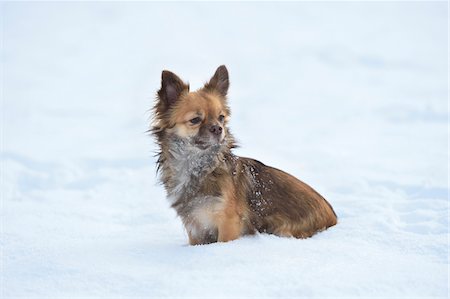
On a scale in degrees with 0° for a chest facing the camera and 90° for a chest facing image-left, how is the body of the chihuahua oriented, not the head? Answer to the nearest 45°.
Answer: approximately 45°
